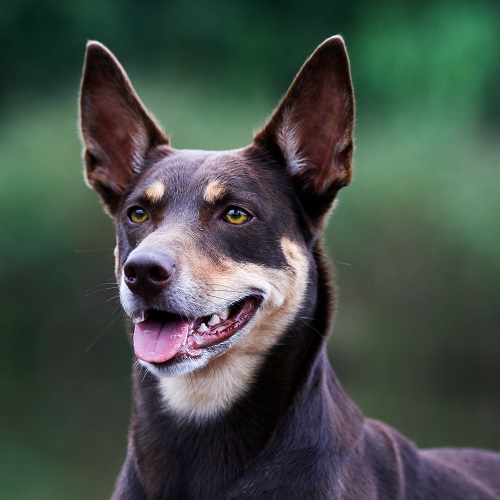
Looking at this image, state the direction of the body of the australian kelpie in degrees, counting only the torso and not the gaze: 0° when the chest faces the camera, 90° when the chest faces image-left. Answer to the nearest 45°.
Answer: approximately 45°
